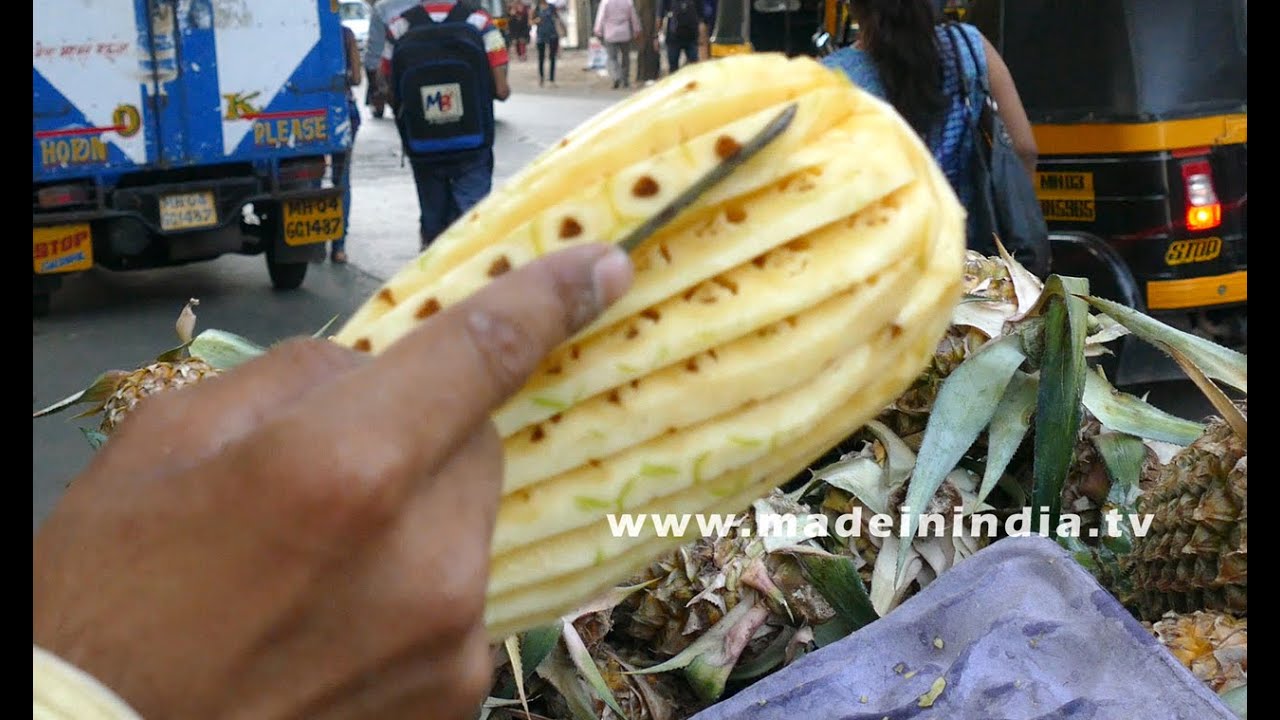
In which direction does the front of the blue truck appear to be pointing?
away from the camera

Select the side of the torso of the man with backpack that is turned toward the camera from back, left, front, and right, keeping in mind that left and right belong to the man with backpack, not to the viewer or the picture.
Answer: back

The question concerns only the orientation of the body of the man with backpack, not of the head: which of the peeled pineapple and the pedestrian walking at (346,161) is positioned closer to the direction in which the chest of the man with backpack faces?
the pedestrian walking

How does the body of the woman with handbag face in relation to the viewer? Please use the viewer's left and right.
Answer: facing away from the viewer

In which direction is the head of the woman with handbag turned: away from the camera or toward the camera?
away from the camera

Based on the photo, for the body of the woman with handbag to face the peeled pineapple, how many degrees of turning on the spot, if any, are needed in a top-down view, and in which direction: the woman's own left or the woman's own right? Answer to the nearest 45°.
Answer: approximately 180°

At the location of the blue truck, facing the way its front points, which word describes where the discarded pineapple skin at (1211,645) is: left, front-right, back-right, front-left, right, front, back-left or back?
back
